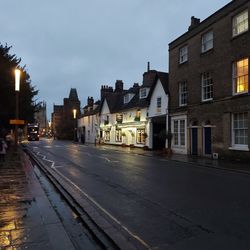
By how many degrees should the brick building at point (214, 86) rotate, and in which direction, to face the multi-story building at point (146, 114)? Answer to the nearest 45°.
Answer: approximately 90° to its right

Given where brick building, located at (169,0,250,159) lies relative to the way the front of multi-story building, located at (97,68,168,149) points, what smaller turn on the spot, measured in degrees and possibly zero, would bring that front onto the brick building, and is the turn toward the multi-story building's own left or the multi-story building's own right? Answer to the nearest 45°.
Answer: approximately 45° to the multi-story building's own left

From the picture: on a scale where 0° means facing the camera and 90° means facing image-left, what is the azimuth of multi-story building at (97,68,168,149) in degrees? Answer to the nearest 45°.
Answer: approximately 45°

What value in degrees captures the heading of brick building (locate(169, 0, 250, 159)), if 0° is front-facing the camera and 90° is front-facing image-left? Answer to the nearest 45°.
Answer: approximately 45°
